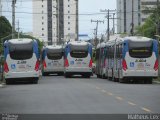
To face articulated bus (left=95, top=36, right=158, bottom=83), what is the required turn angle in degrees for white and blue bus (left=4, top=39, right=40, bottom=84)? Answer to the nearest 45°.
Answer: approximately 90° to its right
